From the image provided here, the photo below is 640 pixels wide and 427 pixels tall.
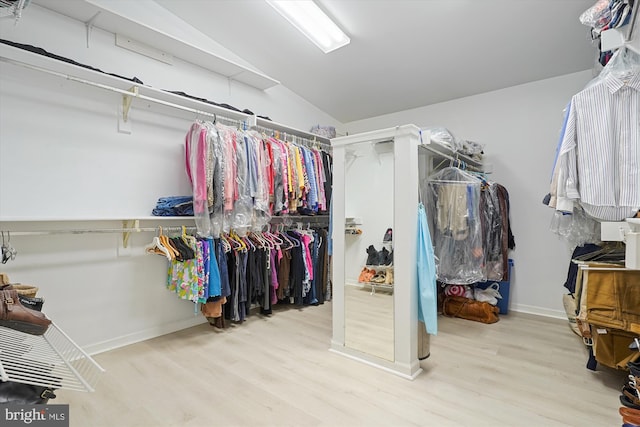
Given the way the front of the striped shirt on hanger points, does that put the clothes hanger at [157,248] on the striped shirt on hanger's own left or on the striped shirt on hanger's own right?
on the striped shirt on hanger's own right

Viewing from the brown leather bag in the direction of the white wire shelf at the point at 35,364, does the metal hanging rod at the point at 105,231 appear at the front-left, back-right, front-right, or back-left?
front-right

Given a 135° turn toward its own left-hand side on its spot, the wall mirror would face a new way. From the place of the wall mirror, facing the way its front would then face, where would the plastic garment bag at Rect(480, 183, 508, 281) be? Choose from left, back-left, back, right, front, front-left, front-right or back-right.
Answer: front-left

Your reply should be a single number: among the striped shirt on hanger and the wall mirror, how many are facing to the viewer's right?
0

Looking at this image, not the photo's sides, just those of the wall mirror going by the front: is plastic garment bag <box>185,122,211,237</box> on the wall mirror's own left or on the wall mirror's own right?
on the wall mirror's own right

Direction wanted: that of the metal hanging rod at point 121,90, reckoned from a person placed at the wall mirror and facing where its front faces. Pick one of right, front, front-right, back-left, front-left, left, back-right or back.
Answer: front-right

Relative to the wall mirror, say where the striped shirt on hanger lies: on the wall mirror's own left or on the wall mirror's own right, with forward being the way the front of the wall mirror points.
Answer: on the wall mirror's own left

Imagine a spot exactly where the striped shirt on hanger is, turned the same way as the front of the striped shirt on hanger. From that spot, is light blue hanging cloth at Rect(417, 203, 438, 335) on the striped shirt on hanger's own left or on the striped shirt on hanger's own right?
on the striped shirt on hanger's own right

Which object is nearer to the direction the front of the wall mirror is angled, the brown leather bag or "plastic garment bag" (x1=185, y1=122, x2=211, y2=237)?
the plastic garment bag

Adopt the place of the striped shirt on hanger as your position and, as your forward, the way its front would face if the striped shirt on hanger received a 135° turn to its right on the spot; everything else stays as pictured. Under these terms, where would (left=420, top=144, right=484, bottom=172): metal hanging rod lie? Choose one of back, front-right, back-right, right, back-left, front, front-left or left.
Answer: front

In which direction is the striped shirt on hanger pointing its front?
toward the camera

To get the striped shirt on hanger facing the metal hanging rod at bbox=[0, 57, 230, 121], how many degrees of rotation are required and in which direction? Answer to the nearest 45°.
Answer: approximately 45° to its right

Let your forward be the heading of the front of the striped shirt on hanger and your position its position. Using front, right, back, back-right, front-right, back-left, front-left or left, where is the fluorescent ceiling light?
right

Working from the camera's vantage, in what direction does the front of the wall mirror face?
facing the viewer and to the left of the viewer

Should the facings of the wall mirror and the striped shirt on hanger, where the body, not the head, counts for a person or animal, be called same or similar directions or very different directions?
same or similar directions

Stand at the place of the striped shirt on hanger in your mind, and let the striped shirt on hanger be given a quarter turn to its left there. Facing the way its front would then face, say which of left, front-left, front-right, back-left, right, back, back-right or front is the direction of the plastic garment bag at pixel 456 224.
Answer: back-left
